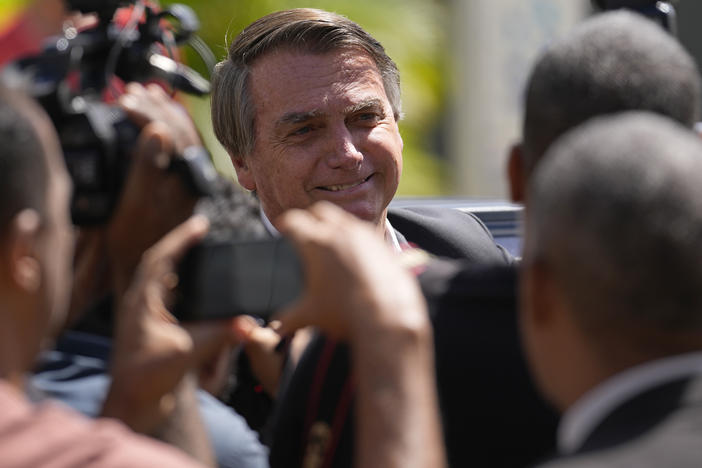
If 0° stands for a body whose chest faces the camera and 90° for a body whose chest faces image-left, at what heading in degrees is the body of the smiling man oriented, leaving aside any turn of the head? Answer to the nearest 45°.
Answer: approximately 315°

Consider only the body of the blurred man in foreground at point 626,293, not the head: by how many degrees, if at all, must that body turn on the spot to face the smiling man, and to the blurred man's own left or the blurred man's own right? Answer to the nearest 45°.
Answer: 0° — they already face them

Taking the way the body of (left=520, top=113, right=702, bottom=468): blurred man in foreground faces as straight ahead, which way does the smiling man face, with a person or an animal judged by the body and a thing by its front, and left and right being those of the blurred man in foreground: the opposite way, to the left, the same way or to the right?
the opposite way

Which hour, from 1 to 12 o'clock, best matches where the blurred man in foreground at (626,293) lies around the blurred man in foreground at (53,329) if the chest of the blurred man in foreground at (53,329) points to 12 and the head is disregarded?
the blurred man in foreground at (626,293) is roughly at 2 o'clock from the blurred man in foreground at (53,329).

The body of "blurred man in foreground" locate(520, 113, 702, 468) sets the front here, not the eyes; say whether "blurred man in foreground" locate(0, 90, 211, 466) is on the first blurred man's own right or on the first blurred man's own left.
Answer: on the first blurred man's own left

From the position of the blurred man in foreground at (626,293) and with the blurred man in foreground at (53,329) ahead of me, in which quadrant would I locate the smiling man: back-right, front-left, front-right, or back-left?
front-right

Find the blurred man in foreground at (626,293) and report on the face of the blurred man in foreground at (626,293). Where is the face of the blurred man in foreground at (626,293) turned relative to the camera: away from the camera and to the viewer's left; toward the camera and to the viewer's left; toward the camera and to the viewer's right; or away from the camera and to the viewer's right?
away from the camera and to the viewer's left

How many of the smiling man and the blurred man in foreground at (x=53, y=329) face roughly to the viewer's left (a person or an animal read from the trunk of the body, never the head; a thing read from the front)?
0

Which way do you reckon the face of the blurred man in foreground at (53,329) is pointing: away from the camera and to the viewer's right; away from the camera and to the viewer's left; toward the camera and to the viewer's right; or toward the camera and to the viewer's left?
away from the camera and to the viewer's right

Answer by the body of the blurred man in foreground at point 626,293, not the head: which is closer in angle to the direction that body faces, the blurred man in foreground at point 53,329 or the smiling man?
the smiling man

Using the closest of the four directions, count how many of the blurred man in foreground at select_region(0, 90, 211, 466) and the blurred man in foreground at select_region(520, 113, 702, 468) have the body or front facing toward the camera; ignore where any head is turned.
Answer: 0

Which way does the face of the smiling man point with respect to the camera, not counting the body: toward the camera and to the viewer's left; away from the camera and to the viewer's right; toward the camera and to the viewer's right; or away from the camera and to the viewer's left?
toward the camera and to the viewer's right

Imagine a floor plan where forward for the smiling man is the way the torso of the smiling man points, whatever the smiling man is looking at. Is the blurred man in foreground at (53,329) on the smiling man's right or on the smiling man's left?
on the smiling man's right
